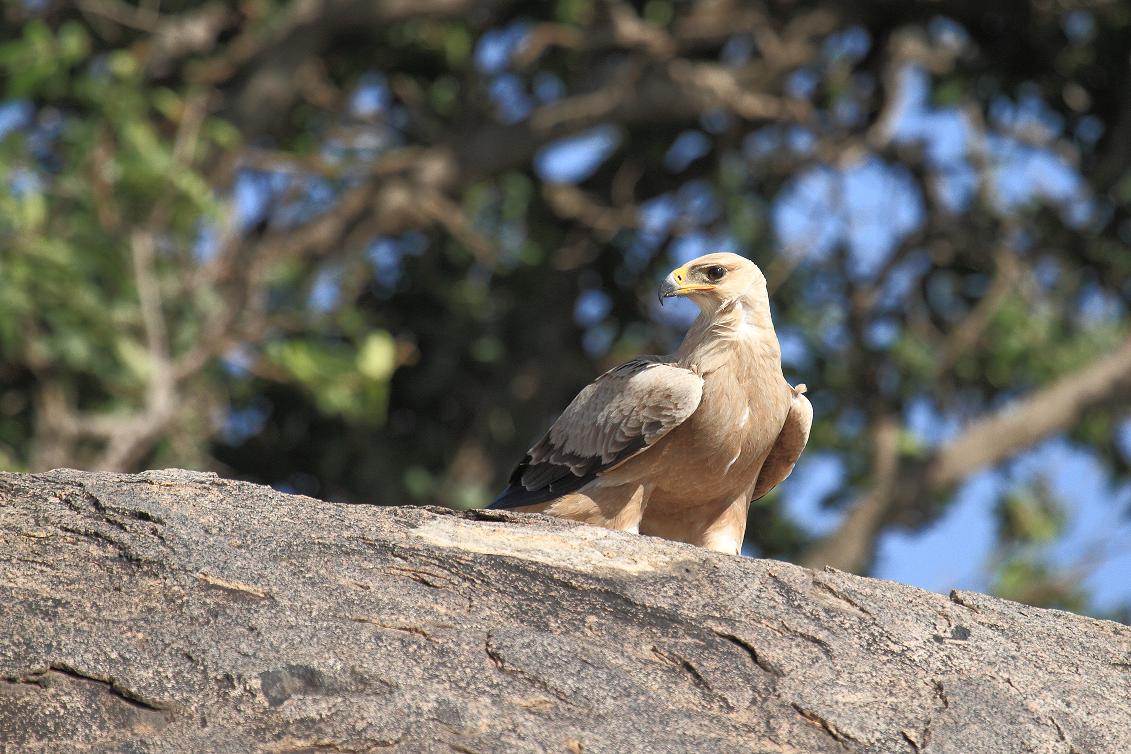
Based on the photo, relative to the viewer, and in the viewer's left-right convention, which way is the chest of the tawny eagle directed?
facing the viewer and to the right of the viewer
